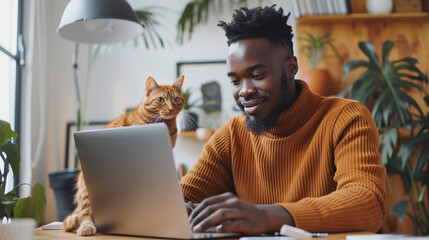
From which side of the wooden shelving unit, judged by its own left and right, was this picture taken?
front

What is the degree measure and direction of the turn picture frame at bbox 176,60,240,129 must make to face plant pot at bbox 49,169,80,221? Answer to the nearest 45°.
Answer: approximately 45° to its right

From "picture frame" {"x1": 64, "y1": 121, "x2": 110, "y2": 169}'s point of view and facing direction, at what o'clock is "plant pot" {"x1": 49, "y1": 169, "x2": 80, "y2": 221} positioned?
The plant pot is roughly at 12 o'clock from the picture frame.

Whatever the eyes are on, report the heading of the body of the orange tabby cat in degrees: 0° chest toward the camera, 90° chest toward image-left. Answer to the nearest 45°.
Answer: approximately 315°

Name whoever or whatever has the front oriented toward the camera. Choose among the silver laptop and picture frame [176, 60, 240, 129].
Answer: the picture frame

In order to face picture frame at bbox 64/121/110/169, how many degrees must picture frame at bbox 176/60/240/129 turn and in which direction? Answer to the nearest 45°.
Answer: approximately 90° to its right

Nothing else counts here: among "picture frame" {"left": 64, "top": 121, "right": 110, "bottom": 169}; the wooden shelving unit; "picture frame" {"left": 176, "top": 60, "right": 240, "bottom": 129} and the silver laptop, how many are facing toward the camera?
3

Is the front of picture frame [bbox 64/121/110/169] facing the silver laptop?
yes

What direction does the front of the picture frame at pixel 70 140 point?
toward the camera

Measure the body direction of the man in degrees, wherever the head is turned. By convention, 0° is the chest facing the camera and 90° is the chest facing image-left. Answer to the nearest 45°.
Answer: approximately 45°

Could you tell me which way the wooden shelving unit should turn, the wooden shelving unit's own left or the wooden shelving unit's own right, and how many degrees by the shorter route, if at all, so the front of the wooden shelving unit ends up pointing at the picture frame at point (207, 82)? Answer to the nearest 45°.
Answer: approximately 90° to the wooden shelving unit's own right

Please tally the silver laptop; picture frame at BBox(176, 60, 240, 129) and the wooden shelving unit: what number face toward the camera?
2

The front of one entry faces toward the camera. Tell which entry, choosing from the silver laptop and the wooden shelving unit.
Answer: the wooden shelving unit

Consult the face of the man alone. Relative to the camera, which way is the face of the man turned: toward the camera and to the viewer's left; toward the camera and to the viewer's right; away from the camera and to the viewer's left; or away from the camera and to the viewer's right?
toward the camera and to the viewer's left
